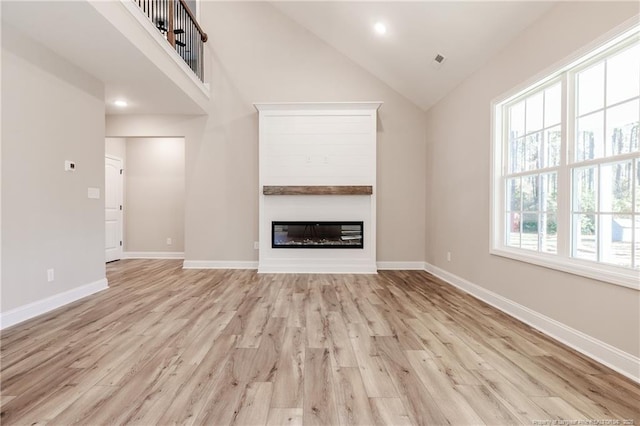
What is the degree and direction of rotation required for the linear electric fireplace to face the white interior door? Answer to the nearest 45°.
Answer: approximately 90° to its right

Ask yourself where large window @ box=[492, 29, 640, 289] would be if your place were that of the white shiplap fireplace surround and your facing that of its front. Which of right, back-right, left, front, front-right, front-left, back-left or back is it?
front-left

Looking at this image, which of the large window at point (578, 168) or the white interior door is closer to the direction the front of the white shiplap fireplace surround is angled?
the large window

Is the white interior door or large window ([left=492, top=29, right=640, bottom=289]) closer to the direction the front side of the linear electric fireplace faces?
the large window

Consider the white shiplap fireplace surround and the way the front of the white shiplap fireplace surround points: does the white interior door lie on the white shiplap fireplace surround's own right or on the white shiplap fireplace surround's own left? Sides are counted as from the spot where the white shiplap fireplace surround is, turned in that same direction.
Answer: on the white shiplap fireplace surround's own right

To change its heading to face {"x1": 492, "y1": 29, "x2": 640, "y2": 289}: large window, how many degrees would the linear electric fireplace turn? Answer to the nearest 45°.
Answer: approximately 45° to its left
